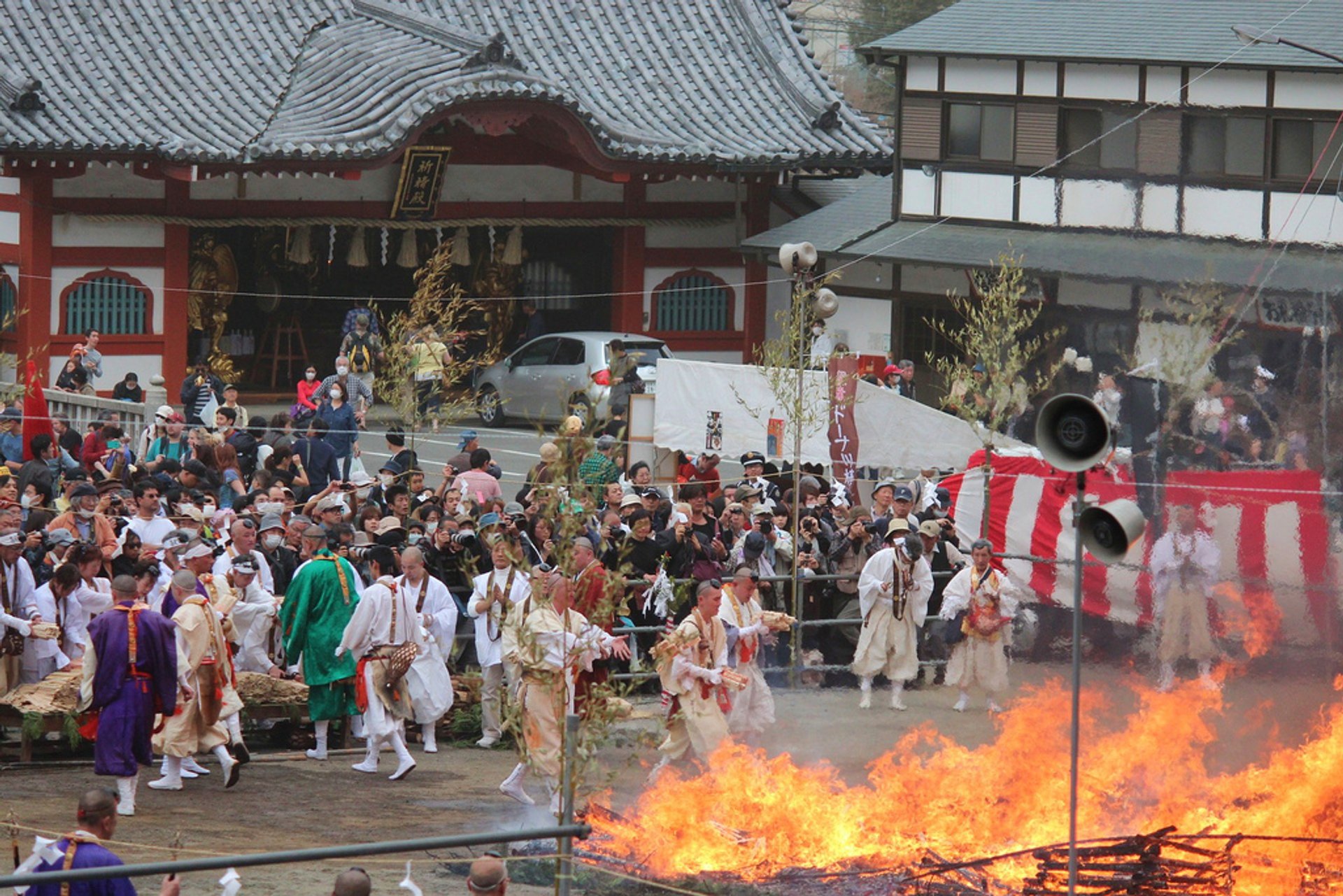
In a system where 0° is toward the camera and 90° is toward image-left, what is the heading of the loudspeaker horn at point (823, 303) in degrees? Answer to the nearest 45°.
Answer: approximately 0°

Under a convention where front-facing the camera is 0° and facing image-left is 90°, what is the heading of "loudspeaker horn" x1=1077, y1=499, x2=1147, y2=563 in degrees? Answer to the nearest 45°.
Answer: approximately 45°

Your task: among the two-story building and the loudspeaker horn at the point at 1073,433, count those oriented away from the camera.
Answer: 0

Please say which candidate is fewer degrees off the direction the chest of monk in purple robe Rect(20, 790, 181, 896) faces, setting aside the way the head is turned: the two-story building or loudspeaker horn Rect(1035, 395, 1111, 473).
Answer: the two-story building

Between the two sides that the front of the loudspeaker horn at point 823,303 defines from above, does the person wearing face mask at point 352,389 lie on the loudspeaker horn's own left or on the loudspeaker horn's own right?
on the loudspeaker horn's own right

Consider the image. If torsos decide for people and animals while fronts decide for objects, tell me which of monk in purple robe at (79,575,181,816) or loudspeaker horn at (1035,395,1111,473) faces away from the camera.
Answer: the monk in purple robe

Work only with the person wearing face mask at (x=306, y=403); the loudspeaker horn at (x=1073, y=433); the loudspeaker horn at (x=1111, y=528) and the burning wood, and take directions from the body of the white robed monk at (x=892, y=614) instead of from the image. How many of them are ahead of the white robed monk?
3

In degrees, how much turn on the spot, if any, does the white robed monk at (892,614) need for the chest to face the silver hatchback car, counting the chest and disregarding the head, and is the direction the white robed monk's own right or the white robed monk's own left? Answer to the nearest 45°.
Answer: approximately 135° to the white robed monk's own right

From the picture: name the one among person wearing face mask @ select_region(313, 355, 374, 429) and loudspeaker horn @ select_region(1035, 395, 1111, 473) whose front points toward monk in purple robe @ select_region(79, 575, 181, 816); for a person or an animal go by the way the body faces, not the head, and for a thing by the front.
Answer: the person wearing face mask

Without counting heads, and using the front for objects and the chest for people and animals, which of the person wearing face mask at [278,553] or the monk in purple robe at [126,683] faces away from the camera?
the monk in purple robe

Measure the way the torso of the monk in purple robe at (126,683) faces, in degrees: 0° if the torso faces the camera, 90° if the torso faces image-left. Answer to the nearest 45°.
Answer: approximately 180°
